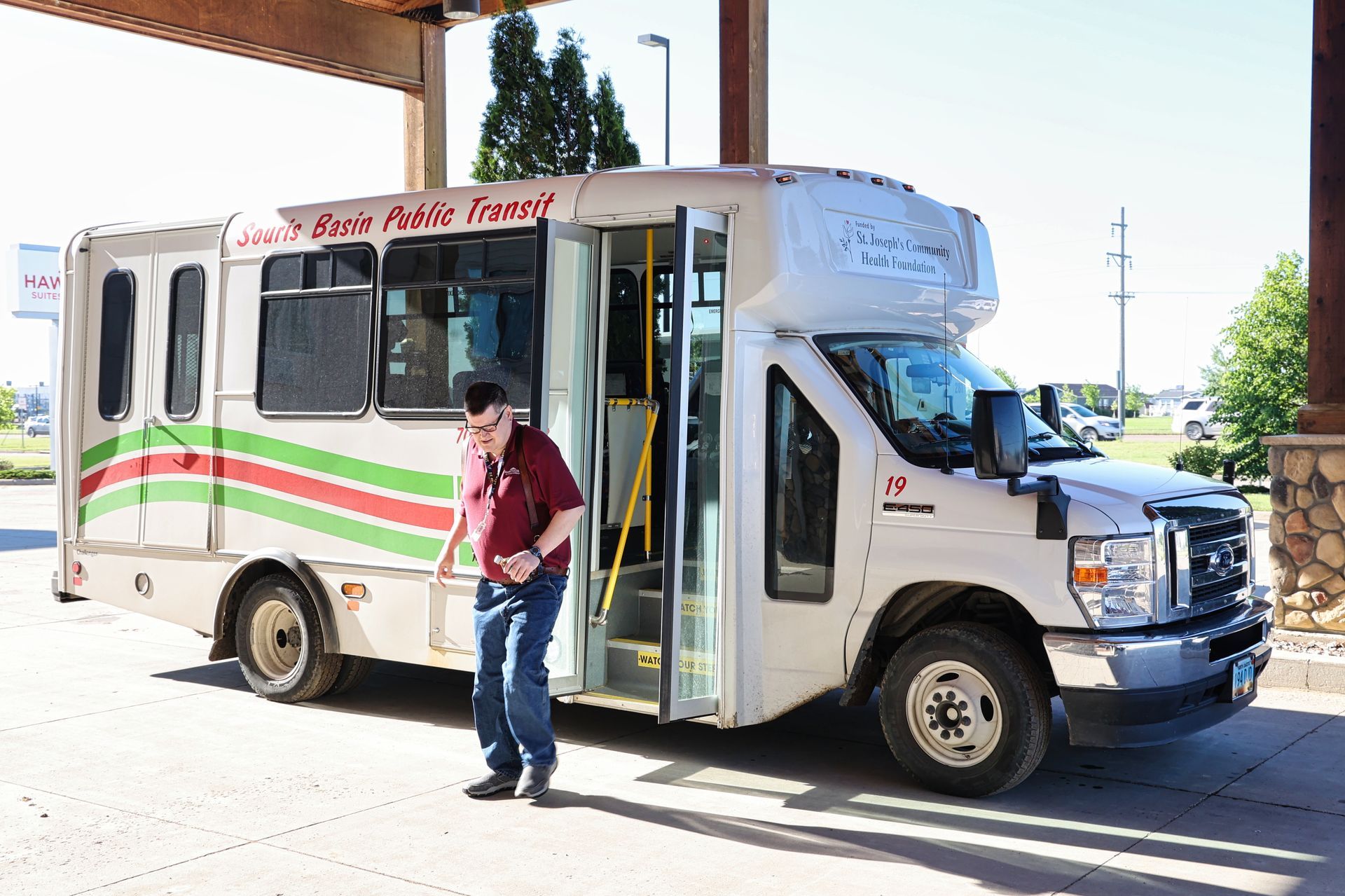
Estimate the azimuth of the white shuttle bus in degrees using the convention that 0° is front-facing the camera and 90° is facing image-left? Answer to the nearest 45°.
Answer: approximately 315°

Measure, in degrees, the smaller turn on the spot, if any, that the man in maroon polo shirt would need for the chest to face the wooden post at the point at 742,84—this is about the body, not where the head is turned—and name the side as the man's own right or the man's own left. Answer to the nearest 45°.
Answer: approximately 180°

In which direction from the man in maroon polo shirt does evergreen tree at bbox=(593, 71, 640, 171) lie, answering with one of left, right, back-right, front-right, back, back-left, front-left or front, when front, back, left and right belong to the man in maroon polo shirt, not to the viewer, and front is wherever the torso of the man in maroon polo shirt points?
back-right

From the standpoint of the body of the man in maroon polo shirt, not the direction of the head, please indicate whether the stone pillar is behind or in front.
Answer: behind

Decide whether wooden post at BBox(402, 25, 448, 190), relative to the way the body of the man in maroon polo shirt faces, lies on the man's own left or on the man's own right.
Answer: on the man's own right

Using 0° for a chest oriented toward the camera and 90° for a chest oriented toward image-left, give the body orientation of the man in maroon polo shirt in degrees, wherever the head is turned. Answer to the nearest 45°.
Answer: approximately 45°

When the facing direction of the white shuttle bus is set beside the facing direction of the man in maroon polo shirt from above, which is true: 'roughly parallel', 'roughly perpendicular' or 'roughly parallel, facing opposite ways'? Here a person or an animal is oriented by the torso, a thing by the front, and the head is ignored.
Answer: roughly perpendicular
